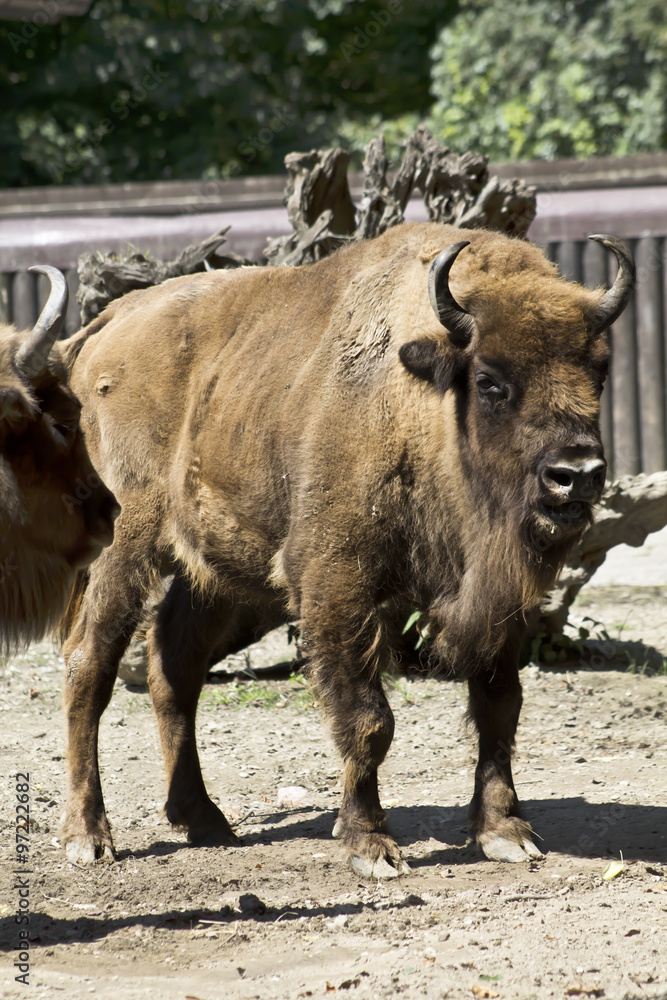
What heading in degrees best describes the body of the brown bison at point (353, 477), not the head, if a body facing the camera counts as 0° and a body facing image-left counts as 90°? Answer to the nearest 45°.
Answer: approximately 315°

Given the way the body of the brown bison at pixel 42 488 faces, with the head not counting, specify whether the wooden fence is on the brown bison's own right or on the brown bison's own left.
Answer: on the brown bison's own left

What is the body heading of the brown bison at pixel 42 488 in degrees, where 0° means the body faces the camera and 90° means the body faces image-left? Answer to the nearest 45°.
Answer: approximately 270°

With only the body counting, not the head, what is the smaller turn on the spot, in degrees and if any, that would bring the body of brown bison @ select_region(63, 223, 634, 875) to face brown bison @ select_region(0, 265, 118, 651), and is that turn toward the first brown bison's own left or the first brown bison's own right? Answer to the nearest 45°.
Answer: approximately 90° to the first brown bison's own right

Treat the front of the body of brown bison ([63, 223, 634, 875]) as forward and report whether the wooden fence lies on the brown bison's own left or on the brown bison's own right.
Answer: on the brown bison's own left
